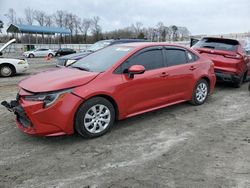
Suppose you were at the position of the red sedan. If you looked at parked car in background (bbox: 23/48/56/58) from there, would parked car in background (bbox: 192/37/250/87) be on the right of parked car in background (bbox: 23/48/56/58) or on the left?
right

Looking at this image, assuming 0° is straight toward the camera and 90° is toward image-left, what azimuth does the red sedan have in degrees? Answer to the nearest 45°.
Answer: approximately 45°

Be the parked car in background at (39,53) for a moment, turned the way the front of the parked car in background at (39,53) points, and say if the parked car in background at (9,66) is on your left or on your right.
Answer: on your left

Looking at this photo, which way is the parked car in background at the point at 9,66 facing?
to the viewer's right

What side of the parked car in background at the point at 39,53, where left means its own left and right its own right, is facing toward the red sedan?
left

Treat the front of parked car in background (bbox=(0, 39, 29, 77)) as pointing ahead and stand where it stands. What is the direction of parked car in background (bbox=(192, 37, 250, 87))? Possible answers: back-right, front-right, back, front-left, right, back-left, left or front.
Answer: front-right

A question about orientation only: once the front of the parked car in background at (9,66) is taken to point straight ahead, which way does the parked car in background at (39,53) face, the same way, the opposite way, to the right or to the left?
the opposite way

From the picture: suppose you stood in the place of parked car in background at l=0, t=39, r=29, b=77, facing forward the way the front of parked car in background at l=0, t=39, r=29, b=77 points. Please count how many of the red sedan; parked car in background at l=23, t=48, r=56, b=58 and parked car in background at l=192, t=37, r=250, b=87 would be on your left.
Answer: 1

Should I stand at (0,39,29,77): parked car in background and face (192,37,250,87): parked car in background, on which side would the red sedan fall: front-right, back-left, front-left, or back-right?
front-right

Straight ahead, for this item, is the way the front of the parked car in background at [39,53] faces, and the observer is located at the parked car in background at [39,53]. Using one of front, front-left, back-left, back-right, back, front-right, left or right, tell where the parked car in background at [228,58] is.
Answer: left

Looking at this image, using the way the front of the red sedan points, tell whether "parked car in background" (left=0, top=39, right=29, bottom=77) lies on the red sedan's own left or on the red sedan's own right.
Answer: on the red sedan's own right

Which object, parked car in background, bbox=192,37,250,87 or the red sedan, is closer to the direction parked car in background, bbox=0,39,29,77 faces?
the parked car in background

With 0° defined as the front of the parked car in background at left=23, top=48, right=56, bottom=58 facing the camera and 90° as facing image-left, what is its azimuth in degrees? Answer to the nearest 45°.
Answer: approximately 90°
